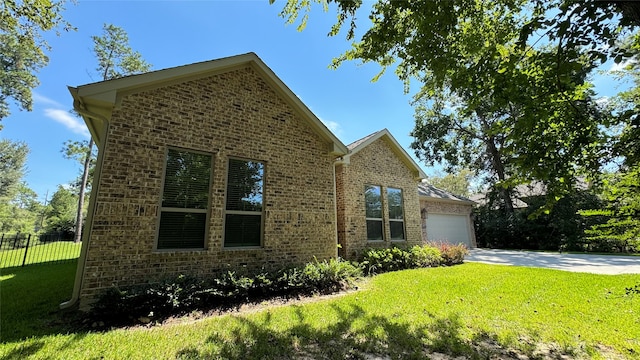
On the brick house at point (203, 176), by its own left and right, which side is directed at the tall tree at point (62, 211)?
back

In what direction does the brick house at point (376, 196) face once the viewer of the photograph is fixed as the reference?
facing the viewer and to the right of the viewer

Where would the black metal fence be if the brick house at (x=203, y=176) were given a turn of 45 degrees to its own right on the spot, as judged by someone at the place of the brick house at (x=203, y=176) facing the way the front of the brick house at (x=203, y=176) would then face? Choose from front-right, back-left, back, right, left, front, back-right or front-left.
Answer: back-right

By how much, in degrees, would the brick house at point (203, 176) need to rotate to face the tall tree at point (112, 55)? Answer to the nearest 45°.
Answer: approximately 180°

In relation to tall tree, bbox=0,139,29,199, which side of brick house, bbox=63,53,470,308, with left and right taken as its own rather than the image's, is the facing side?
back

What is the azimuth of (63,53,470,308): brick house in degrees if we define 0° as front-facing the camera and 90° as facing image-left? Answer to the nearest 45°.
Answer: approximately 315°

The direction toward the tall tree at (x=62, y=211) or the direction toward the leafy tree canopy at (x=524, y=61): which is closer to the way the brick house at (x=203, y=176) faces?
the leafy tree canopy
